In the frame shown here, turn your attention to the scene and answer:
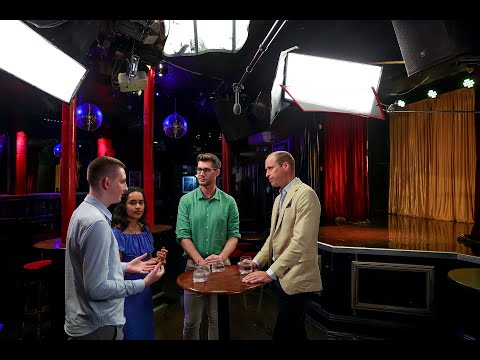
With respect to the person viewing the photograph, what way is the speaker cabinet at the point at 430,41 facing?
facing the viewer and to the left of the viewer

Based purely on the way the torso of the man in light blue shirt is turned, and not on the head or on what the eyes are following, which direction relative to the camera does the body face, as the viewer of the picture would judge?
to the viewer's right

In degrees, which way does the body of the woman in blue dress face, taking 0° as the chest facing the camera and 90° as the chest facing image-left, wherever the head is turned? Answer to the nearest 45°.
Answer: approximately 315°

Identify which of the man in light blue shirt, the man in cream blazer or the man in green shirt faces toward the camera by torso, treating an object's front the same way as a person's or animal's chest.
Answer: the man in green shirt

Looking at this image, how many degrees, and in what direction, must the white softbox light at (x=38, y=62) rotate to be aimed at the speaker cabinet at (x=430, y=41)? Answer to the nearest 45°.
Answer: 0° — it already faces it

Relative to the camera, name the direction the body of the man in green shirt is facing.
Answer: toward the camera

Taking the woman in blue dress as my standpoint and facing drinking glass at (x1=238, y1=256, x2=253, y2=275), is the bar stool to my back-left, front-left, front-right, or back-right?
back-left

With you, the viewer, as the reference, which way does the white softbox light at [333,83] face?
facing the viewer

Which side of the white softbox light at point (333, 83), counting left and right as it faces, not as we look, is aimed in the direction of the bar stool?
right

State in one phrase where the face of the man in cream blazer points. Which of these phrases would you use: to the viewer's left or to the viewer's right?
to the viewer's left

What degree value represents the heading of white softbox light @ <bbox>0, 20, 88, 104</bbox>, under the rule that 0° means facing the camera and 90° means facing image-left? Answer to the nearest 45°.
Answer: approximately 315°

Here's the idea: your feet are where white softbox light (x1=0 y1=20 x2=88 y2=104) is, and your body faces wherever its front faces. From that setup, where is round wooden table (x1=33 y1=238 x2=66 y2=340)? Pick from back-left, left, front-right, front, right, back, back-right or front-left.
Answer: back-left

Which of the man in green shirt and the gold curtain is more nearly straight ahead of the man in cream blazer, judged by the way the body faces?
the man in green shirt

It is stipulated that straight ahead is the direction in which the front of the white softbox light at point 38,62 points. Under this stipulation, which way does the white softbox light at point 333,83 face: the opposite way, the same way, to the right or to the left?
to the right
